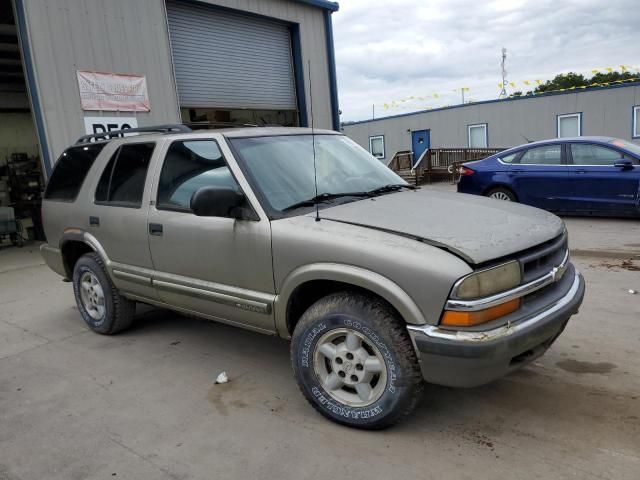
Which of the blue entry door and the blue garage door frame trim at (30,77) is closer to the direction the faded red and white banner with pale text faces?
the blue garage door frame trim

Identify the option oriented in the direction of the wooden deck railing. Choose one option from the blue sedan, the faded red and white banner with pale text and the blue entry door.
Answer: the blue entry door

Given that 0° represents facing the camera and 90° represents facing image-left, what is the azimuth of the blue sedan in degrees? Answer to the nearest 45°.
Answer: approximately 270°

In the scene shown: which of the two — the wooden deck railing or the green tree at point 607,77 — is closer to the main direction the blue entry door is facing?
the wooden deck railing

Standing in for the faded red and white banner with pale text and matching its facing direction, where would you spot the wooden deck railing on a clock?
The wooden deck railing is roughly at 8 o'clock from the faded red and white banner with pale text.

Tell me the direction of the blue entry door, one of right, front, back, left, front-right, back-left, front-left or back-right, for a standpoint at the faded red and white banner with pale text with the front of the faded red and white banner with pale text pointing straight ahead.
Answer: back-left

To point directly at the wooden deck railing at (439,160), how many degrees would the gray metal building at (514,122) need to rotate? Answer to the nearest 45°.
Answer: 0° — it already faces it

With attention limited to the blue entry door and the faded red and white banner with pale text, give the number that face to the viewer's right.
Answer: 0

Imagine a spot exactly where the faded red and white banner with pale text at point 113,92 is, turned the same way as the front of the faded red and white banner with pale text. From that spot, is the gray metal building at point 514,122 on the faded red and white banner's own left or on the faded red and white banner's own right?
on the faded red and white banner's own left

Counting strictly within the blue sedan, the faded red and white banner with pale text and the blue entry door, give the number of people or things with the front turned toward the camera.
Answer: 2

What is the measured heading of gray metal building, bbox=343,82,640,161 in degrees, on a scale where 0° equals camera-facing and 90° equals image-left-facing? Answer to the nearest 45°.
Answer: approximately 45°

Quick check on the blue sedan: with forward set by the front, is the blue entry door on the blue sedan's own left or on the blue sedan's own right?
on the blue sedan's own left

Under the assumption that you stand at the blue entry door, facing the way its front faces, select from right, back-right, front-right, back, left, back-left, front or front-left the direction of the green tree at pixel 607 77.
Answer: back-left
